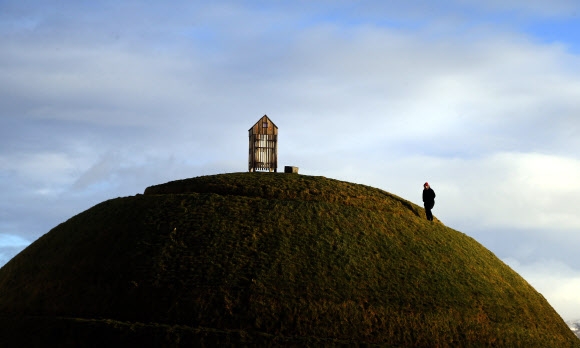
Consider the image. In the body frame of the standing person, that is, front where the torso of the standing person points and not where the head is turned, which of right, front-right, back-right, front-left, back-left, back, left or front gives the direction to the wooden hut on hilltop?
front-right

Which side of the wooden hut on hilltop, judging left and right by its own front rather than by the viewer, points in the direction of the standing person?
left

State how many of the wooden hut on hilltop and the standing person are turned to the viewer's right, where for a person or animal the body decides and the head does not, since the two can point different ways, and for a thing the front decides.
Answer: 0

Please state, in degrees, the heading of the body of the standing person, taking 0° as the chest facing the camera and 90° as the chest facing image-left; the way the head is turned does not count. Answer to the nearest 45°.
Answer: approximately 45°

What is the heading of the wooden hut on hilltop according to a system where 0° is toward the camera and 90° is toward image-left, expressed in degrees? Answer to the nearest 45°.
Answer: approximately 0°
